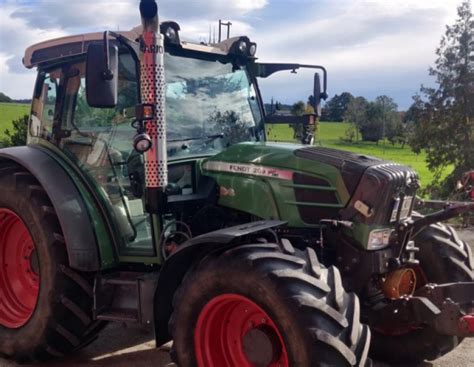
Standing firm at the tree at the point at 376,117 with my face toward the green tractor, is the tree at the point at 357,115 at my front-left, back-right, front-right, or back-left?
front-right

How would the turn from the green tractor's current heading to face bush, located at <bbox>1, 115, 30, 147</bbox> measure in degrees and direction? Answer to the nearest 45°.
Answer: approximately 180°

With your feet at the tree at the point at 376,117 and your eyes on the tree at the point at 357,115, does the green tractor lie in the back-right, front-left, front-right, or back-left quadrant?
front-left

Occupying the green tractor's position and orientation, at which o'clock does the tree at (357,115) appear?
The tree is roughly at 8 o'clock from the green tractor.

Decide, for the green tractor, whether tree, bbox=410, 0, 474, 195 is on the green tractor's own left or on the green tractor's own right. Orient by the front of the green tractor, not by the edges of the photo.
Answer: on the green tractor's own left

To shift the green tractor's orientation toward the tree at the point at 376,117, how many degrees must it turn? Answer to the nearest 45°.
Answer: approximately 135° to its left

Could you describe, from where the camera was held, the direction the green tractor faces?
facing the viewer and to the right of the viewer

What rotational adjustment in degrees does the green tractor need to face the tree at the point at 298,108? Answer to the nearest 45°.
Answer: approximately 90° to its left
